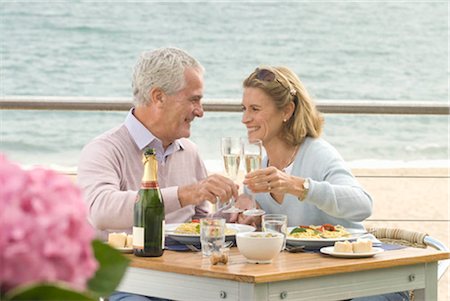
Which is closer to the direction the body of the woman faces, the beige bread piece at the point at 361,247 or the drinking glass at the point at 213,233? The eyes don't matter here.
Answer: the drinking glass

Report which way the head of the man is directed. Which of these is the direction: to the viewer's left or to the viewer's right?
to the viewer's right

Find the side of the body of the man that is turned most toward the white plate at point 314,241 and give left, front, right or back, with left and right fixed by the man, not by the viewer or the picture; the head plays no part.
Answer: front

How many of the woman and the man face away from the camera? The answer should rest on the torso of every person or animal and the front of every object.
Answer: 0

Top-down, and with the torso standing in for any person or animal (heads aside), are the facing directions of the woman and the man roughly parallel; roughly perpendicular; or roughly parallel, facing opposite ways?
roughly perpendicular

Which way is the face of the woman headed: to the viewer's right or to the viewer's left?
to the viewer's left

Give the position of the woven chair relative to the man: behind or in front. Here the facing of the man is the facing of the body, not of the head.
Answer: in front

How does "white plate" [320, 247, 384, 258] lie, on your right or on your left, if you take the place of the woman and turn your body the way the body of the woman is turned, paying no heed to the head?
on your left

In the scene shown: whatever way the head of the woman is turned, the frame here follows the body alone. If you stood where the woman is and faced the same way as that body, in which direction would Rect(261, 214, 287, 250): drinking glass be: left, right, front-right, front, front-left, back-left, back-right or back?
front-left

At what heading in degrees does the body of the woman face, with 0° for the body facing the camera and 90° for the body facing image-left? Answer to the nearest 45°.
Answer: approximately 45°
